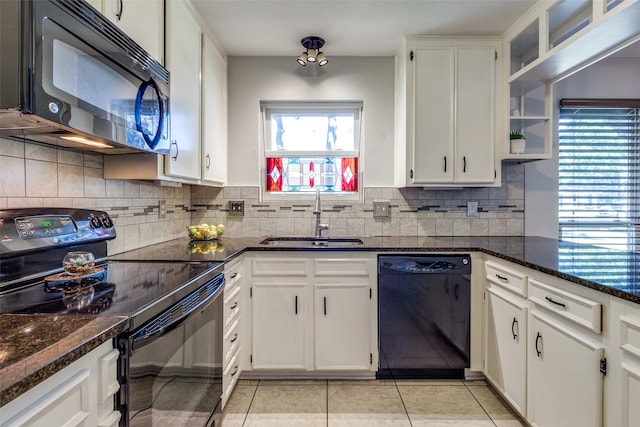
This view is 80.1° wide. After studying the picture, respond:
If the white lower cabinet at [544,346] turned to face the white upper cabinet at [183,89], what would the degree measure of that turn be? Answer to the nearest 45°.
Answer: approximately 45° to its right

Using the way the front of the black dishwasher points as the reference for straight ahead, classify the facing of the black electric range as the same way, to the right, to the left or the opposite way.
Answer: to the left

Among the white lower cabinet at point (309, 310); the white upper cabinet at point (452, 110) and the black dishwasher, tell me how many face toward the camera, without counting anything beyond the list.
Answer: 3

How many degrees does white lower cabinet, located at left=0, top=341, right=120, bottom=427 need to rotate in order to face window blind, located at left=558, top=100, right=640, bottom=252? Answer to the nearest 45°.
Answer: approximately 45° to its left

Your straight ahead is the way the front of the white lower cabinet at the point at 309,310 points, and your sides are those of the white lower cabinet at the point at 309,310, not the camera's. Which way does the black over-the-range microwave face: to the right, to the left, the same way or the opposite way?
to the left

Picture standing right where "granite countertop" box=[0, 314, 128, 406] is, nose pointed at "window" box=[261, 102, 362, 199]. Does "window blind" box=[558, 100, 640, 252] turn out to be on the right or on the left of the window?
right

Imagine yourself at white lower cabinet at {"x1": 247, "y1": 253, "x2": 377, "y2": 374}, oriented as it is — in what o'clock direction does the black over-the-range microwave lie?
The black over-the-range microwave is roughly at 1 o'clock from the white lower cabinet.

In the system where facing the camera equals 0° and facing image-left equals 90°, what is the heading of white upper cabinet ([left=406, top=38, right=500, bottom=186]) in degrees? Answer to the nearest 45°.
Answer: approximately 0°

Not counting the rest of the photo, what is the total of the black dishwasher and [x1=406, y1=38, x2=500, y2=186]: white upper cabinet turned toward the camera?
2

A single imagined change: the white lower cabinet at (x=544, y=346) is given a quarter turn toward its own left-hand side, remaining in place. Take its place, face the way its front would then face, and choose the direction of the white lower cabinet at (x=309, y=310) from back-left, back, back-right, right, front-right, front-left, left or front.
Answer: back-right

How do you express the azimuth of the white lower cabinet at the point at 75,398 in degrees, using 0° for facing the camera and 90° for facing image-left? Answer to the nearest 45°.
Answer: approximately 315°

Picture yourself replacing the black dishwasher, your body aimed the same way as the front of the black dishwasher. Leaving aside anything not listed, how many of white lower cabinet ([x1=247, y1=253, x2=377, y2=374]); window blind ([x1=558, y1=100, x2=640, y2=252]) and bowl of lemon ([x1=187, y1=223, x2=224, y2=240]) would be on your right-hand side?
2

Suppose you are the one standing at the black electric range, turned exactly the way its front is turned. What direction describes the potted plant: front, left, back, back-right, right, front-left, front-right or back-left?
front-left

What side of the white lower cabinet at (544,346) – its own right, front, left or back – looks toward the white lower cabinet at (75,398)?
front

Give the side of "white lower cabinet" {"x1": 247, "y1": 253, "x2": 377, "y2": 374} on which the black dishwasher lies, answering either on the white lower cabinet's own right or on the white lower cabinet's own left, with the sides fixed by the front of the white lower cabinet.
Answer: on the white lower cabinet's own left
